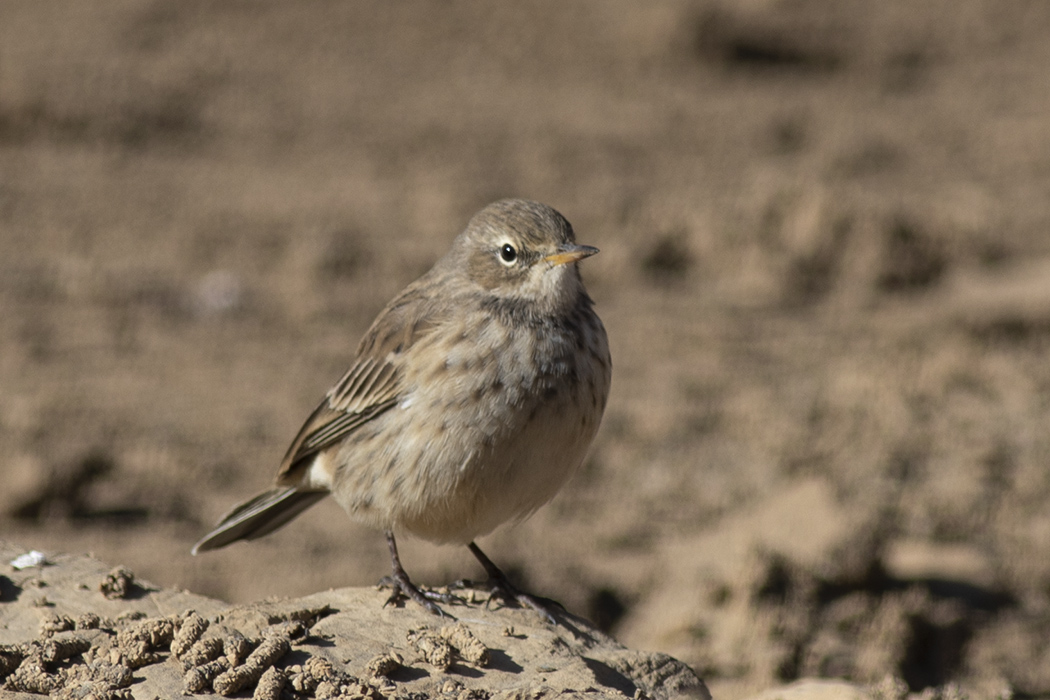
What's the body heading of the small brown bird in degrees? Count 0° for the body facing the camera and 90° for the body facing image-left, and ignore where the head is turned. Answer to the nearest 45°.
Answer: approximately 315°
